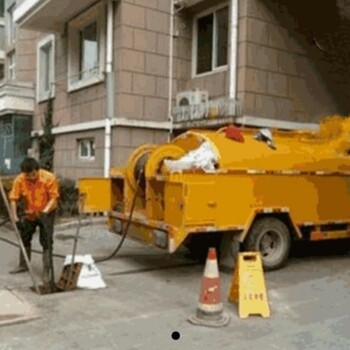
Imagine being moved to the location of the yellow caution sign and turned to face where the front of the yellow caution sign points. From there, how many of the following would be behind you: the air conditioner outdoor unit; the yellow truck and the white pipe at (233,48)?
3

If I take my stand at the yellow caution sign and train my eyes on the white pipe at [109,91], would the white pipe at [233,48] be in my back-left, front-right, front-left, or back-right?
front-right

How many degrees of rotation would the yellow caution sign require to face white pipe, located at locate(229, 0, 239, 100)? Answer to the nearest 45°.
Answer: approximately 180°

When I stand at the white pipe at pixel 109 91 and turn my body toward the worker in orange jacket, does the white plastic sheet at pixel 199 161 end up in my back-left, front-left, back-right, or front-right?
front-left

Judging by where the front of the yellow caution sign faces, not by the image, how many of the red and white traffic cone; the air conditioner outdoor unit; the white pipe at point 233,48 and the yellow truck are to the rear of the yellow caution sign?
3

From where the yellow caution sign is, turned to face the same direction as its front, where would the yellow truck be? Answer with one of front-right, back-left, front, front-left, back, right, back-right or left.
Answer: back

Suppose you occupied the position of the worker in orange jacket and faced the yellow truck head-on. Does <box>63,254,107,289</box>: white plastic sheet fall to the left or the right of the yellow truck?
right

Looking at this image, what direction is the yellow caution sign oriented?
toward the camera

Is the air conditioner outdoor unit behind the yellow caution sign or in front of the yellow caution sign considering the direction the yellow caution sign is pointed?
behind

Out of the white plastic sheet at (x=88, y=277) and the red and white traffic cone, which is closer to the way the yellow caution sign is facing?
the red and white traffic cone

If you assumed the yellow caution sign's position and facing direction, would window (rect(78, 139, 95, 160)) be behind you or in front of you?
behind

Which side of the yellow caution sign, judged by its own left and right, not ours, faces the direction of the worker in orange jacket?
right
